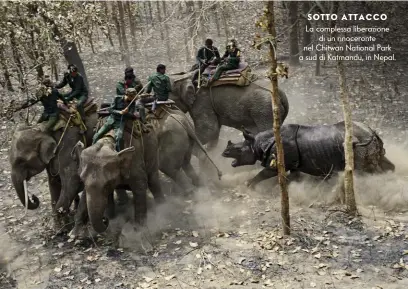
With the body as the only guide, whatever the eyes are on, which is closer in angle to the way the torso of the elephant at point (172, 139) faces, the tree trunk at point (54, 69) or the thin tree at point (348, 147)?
the tree trunk

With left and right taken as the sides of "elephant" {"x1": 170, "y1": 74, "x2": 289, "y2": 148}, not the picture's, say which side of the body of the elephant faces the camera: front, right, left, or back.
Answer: left

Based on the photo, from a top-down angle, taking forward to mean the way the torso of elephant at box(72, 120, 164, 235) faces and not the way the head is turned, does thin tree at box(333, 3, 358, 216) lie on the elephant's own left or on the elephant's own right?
on the elephant's own left

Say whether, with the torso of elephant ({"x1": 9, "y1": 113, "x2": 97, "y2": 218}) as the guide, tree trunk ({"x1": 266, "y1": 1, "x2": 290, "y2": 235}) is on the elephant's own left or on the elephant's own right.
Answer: on the elephant's own left

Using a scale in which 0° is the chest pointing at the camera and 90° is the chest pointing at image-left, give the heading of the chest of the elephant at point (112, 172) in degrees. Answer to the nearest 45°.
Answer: approximately 45°

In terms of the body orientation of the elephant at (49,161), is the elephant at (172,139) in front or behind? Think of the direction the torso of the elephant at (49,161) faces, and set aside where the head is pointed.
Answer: behind
